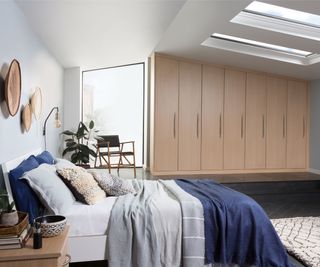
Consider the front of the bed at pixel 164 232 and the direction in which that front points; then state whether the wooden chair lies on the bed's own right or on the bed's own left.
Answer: on the bed's own left

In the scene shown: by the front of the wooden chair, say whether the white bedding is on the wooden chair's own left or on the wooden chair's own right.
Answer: on the wooden chair's own right

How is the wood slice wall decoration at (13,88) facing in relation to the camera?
to the viewer's right

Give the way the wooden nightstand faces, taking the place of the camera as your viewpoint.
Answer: facing to the right of the viewer

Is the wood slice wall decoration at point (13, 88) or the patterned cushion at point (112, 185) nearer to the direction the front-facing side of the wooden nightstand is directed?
the patterned cushion

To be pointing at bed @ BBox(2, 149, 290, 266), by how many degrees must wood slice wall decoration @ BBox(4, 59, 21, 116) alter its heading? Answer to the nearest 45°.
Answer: approximately 45° to its right

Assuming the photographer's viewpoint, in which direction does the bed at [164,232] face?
facing to the right of the viewer

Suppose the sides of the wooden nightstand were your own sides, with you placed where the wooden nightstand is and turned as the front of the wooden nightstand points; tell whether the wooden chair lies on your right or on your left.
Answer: on your left
